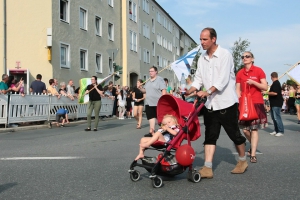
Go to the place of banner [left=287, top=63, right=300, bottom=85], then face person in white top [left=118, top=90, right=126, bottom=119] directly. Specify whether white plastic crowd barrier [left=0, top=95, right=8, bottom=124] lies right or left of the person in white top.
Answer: left

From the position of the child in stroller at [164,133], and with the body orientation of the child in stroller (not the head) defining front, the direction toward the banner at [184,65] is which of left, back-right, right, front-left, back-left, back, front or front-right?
back-right

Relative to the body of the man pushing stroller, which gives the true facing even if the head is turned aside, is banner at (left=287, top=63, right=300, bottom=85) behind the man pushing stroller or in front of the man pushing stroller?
behind

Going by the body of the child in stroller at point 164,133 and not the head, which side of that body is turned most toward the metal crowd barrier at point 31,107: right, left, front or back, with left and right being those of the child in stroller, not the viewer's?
right

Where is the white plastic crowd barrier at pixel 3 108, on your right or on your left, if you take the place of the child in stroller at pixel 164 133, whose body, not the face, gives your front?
on your right

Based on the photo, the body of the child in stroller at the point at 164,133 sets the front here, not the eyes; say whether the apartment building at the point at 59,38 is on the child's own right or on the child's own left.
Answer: on the child's own right

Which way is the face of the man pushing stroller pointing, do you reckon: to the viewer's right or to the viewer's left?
to the viewer's left

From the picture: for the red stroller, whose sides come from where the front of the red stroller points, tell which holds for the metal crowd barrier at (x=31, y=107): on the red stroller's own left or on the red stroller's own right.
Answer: on the red stroller's own right

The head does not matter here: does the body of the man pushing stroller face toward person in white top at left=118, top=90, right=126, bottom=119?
no

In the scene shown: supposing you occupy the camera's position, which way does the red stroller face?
facing the viewer and to the left of the viewer

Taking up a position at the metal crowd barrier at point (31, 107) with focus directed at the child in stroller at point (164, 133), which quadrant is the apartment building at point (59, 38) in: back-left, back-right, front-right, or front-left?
back-left

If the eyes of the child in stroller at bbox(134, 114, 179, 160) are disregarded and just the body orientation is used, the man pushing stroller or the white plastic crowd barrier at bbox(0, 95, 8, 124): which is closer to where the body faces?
the white plastic crowd barrier

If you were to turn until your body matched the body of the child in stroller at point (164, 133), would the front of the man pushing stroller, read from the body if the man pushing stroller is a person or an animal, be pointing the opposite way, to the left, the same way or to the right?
the same way

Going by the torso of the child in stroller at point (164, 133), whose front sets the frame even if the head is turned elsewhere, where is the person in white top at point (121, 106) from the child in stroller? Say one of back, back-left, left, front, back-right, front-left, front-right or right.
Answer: back-right

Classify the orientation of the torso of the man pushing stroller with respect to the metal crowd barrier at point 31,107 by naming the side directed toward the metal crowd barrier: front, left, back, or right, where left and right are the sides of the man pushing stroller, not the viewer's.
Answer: right
